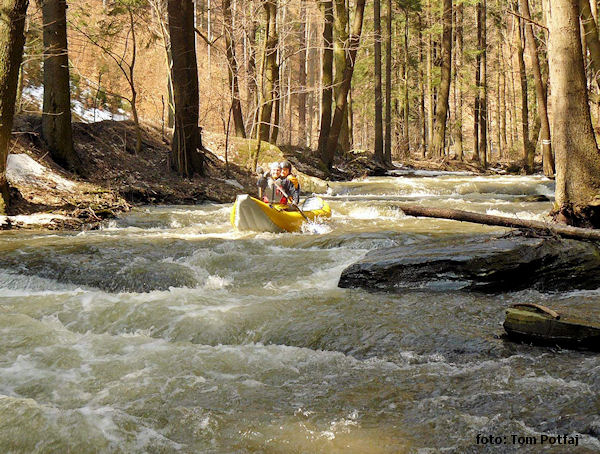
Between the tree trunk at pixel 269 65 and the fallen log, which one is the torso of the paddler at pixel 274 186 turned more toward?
the fallen log

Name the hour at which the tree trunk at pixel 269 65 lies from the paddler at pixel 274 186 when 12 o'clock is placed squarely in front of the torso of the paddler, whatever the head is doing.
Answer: The tree trunk is roughly at 6 o'clock from the paddler.

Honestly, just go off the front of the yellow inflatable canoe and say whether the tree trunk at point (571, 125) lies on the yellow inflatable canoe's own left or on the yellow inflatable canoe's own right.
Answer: on the yellow inflatable canoe's own left

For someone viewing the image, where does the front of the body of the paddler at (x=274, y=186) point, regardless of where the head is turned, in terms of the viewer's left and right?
facing the viewer

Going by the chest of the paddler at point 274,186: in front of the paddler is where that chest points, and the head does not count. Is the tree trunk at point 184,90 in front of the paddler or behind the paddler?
behind

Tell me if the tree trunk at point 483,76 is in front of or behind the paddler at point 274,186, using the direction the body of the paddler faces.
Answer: behind

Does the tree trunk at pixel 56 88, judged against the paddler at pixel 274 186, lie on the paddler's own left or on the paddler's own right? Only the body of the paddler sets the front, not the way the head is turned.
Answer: on the paddler's own right

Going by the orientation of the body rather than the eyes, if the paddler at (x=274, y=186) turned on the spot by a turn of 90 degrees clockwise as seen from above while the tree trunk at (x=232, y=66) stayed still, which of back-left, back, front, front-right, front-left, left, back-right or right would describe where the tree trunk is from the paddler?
right
